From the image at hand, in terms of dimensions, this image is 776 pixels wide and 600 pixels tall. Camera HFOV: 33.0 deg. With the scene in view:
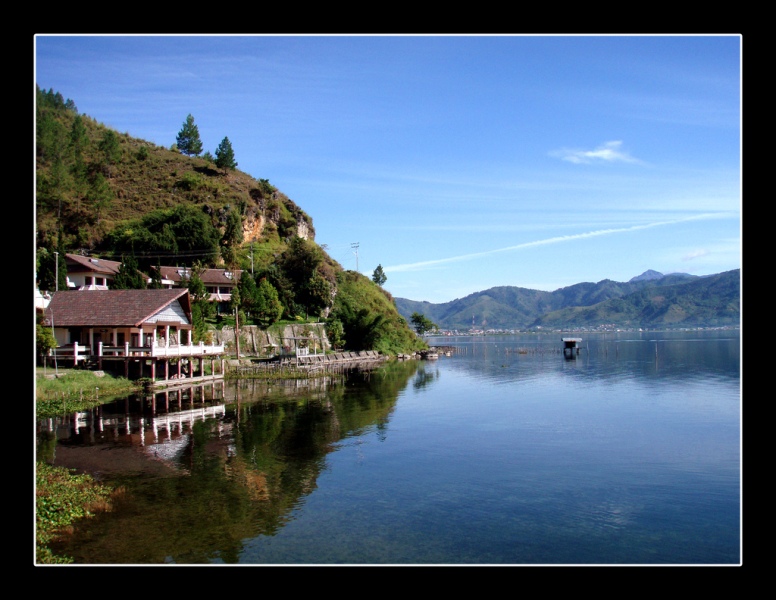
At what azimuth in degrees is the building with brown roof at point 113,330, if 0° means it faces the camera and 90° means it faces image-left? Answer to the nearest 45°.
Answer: approximately 315°
